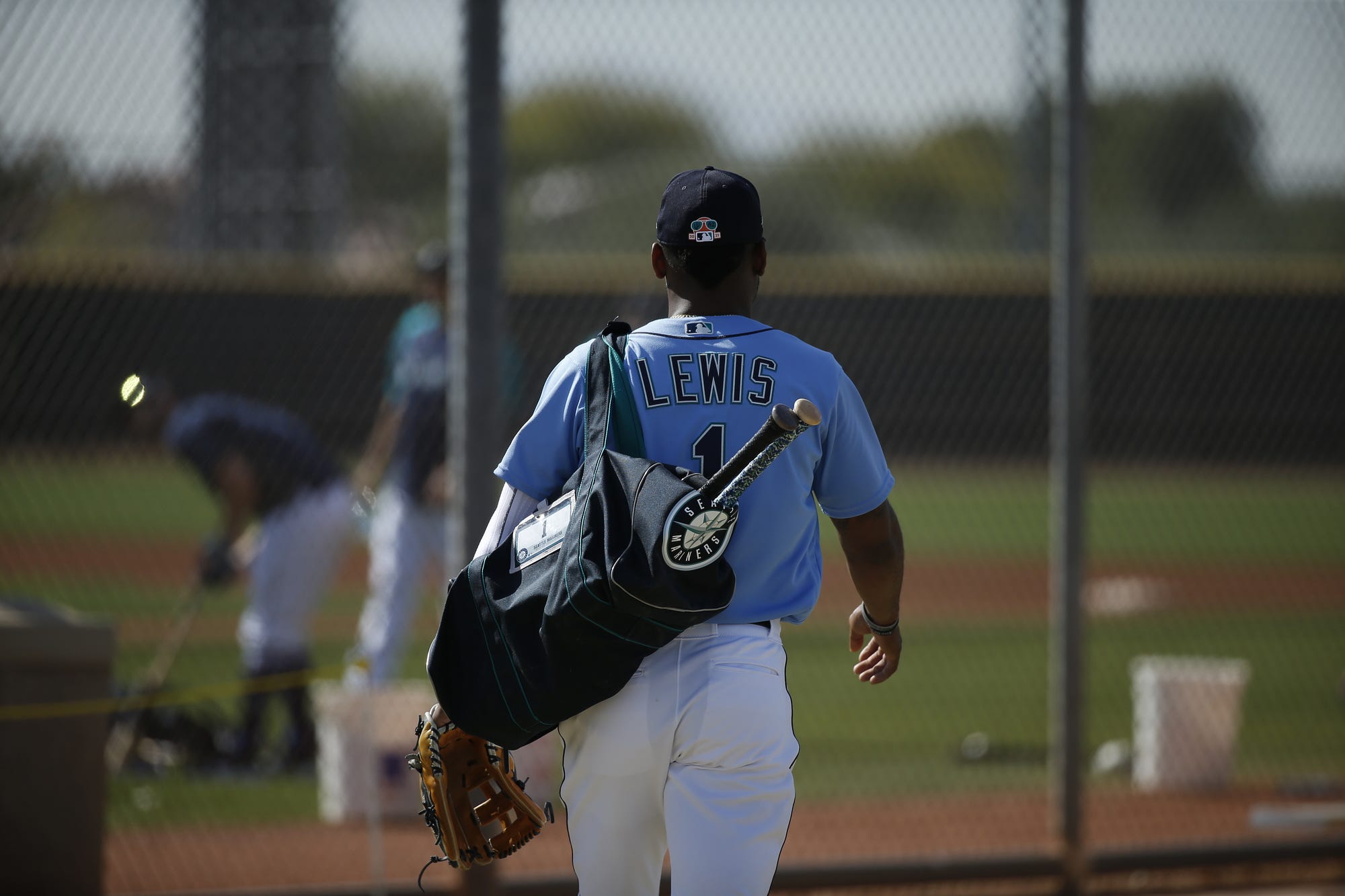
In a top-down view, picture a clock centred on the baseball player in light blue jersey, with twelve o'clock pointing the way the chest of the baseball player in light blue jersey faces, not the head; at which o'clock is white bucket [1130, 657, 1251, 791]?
The white bucket is roughly at 1 o'clock from the baseball player in light blue jersey.

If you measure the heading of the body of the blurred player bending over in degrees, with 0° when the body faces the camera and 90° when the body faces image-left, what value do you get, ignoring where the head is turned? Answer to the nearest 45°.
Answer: approximately 90°

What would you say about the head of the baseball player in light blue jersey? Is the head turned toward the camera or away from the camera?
away from the camera

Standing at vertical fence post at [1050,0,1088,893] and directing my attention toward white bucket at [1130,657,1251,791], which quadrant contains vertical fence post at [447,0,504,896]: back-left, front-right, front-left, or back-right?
back-left

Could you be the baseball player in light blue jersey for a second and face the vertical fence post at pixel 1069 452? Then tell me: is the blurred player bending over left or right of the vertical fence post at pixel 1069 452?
left

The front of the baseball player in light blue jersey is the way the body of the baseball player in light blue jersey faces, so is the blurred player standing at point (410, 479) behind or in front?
in front

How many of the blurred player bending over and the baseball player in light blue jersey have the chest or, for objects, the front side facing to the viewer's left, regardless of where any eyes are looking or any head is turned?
1

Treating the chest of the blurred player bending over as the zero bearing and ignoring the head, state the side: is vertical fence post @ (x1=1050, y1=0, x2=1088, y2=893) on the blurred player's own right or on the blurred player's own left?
on the blurred player's own left

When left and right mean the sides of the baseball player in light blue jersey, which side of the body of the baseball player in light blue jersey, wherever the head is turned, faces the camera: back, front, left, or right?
back

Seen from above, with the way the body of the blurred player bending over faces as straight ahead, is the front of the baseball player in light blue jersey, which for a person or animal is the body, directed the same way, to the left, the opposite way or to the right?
to the right

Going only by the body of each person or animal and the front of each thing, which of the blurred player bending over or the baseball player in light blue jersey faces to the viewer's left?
the blurred player bending over

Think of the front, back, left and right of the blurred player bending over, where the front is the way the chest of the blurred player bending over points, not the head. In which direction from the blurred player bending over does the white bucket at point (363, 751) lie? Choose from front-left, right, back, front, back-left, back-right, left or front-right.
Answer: left
